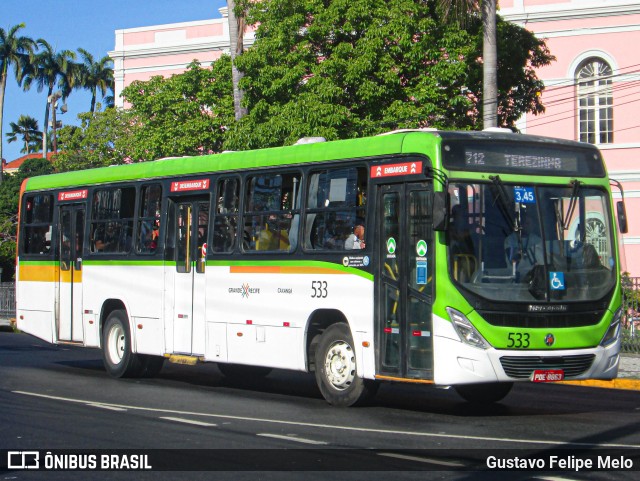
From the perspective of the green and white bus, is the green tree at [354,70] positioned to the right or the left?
on its left

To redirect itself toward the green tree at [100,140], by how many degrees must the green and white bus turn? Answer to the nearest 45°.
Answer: approximately 135° to its left

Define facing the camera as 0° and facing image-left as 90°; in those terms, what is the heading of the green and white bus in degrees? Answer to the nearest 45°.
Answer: approximately 315°

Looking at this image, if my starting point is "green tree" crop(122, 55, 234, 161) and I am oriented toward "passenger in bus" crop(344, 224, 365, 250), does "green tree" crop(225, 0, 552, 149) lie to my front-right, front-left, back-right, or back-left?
front-left

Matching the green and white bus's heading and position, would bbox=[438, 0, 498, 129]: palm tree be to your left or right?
on your left

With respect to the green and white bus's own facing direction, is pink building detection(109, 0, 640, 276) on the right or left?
on its left

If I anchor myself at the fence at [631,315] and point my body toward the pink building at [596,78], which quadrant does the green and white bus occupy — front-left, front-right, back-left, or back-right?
back-left

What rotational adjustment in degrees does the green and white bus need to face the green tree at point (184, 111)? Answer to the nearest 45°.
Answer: approximately 135° to its left

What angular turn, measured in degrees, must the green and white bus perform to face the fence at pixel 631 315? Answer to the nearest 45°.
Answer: approximately 90° to its left

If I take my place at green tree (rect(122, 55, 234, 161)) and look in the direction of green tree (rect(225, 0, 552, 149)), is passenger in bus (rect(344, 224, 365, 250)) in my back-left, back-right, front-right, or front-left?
front-right

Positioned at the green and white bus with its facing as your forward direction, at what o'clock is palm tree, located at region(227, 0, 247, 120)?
The palm tree is roughly at 7 o'clock from the green and white bus.
